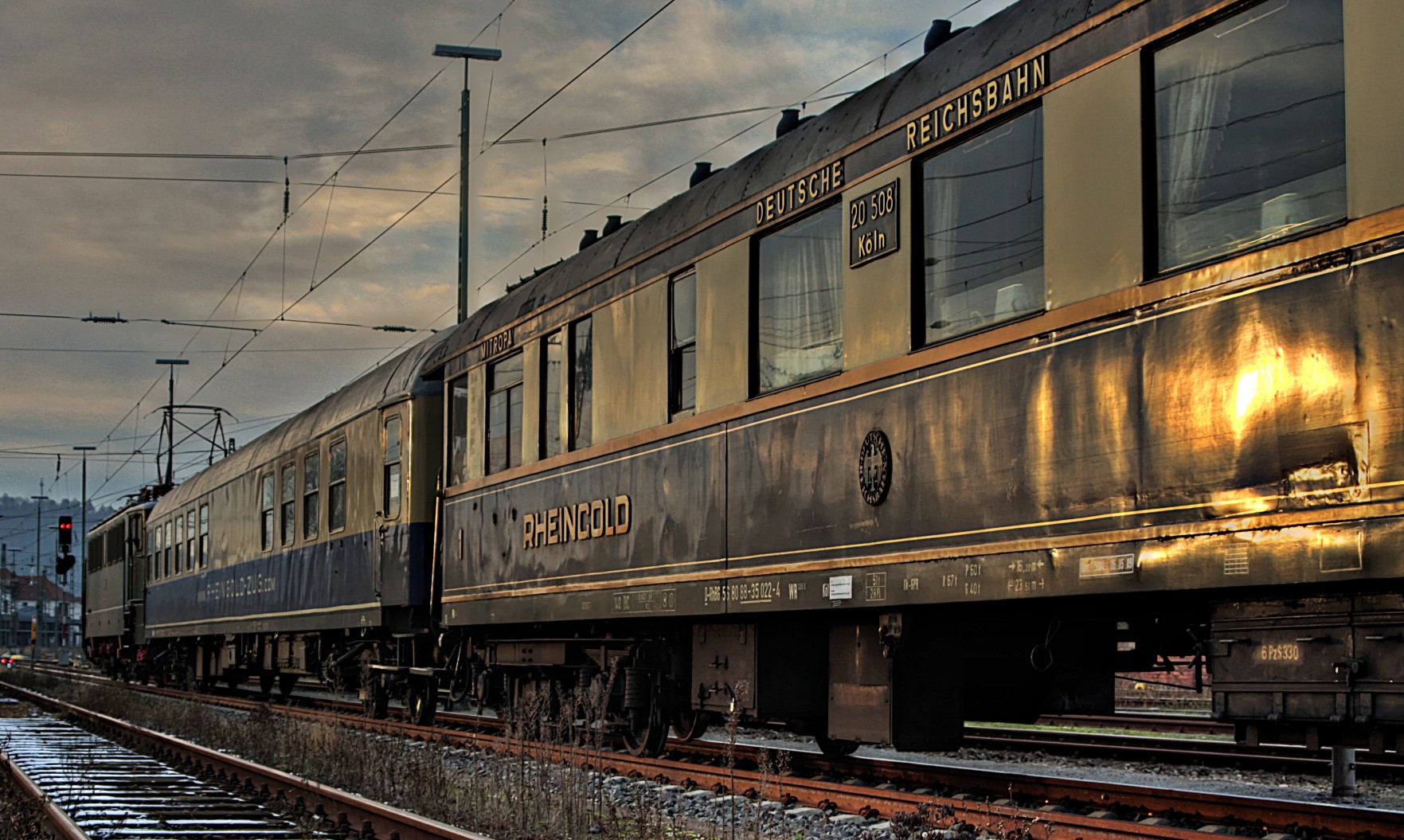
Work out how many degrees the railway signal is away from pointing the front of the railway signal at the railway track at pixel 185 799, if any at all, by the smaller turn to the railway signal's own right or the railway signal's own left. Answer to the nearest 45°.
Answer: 0° — it already faces it

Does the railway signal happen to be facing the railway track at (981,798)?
yes

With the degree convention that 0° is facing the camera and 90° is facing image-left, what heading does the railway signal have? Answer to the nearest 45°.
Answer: approximately 0°

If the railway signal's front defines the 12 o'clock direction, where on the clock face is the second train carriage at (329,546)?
The second train carriage is roughly at 12 o'clock from the railway signal.

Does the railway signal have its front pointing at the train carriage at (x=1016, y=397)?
yes
